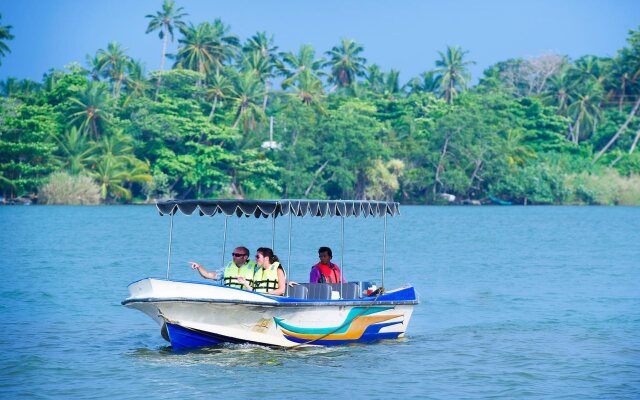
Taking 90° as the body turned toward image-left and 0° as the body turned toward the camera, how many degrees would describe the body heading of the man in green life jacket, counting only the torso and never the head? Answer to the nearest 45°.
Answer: approximately 45°

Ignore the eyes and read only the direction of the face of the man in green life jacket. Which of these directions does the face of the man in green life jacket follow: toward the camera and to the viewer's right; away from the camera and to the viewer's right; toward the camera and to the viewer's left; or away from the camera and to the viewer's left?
toward the camera and to the viewer's left
